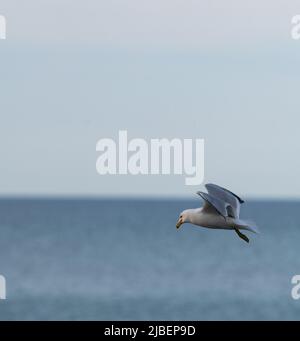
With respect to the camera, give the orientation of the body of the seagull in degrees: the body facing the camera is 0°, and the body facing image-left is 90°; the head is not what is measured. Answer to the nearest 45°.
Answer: approximately 90°
